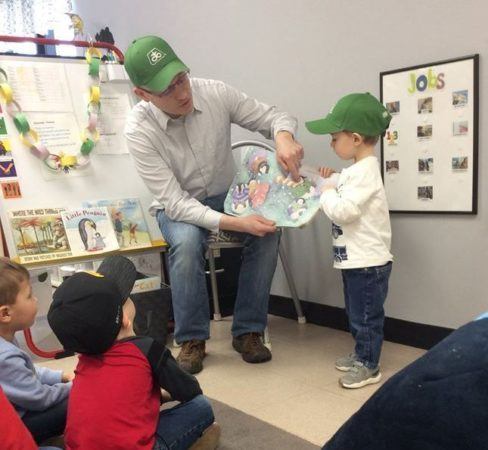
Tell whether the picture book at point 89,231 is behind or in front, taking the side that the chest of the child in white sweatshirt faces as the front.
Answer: in front

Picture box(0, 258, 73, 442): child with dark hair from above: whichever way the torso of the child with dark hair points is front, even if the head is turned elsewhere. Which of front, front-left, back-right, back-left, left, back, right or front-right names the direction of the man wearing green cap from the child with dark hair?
front-left

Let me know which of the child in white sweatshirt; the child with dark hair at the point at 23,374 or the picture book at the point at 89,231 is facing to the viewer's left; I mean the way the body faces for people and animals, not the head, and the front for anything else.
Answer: the child in white sweatshirt

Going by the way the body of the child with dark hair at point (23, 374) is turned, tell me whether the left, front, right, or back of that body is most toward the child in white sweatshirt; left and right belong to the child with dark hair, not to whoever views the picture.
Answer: front

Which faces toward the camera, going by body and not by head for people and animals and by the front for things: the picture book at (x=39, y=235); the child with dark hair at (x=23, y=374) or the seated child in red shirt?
the picture book

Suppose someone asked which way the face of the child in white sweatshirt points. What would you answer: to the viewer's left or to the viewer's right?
to the viewer's left

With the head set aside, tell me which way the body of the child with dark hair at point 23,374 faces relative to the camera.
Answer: to the viewer's right

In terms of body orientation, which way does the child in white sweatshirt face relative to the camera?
to the viewer's left

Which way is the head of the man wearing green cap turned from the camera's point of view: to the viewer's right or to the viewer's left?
to the viewer's right

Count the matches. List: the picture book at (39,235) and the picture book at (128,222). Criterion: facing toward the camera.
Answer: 2
